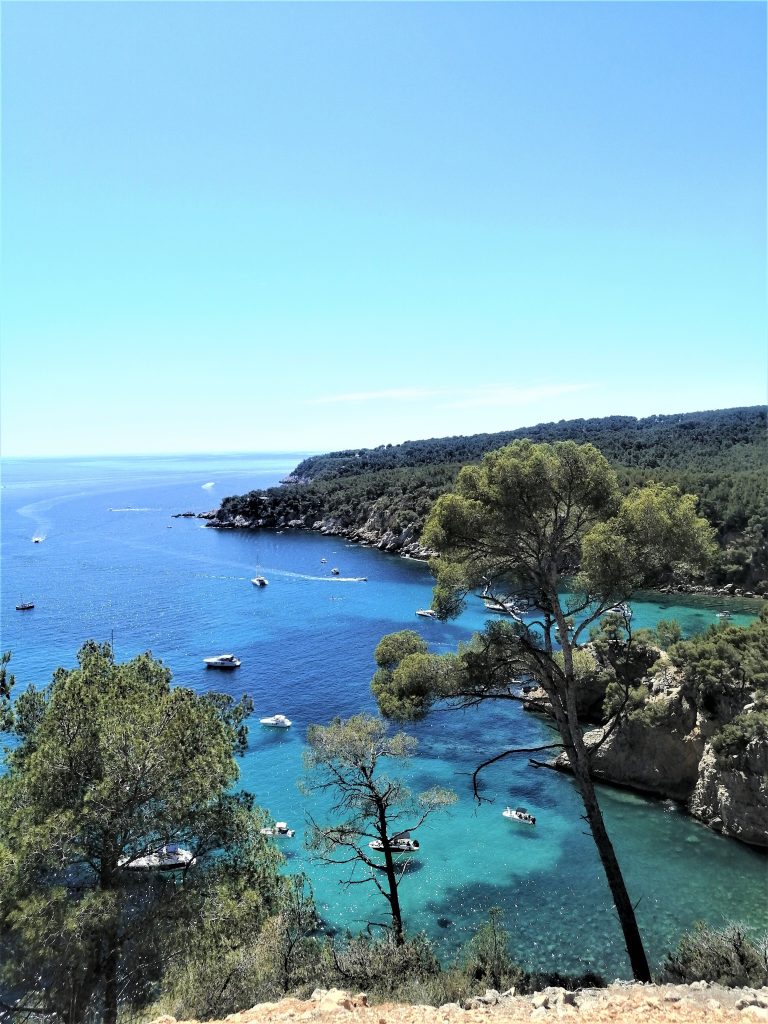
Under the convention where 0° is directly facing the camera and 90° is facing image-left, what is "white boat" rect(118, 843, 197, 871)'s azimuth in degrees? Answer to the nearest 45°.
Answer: approximately 90°

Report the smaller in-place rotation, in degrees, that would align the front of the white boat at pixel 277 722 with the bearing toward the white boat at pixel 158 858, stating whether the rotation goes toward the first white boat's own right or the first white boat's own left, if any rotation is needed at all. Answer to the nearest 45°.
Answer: approximately 90° to the first white boat's own left

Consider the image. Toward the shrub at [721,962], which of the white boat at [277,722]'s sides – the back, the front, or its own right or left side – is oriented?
left

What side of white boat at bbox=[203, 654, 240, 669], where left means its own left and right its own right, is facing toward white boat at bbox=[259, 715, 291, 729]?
left

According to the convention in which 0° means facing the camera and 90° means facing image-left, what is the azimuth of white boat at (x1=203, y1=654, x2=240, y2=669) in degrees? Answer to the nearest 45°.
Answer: approximately 90°

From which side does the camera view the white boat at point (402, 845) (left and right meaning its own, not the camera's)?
left

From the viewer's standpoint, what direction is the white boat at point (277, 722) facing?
to the viewer's left
